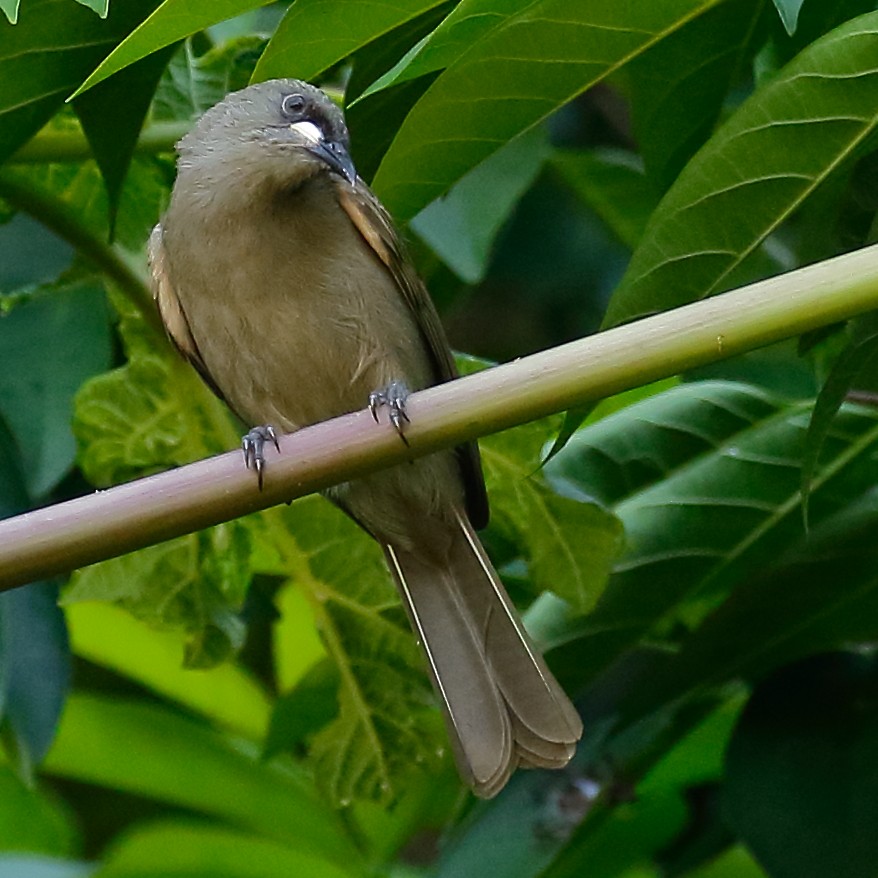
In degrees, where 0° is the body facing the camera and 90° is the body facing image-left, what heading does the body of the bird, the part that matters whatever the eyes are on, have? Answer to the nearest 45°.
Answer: approximately 0°

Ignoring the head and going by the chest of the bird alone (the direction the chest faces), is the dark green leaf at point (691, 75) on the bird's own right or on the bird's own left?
on the bird's own left

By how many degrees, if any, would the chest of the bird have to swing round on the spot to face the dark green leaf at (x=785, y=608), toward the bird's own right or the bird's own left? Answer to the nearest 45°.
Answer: approximately 135° to the bird's own left
